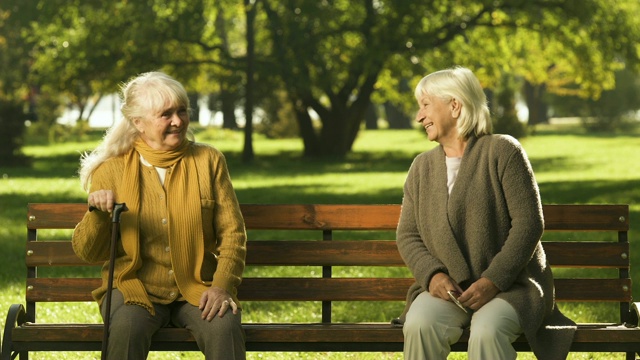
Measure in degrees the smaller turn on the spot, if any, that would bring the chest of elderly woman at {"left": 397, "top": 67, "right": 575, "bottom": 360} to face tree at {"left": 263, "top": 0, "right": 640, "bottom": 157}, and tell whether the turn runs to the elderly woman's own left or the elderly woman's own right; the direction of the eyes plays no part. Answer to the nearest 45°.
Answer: approximately 135° to the elderly woman's own right

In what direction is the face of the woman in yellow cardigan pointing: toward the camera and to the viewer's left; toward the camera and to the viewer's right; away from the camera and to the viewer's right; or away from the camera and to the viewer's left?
toward the camera and to the viewer's right

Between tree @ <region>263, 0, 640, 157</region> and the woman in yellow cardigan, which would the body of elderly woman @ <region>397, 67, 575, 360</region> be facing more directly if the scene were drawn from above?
the woman in yellow cardigan

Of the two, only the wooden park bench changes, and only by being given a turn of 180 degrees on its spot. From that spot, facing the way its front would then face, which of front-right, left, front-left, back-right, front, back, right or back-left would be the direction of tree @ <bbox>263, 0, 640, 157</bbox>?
front

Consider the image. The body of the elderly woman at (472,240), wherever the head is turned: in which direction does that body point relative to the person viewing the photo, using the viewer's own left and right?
facing the viewer and to the left of the viewer

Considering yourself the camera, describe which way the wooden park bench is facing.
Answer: facing the viewer

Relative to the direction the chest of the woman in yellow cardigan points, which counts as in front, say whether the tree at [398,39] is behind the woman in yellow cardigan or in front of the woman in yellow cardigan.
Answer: behind

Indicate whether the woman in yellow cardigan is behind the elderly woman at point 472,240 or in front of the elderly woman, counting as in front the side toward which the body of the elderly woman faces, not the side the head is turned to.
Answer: in front
